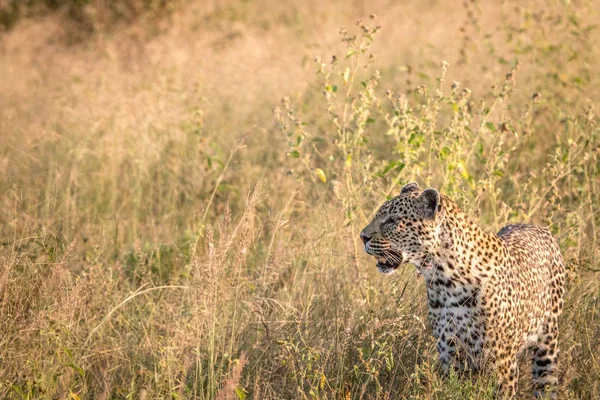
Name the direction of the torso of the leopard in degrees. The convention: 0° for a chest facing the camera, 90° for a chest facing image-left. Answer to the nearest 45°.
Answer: approximately 45°
